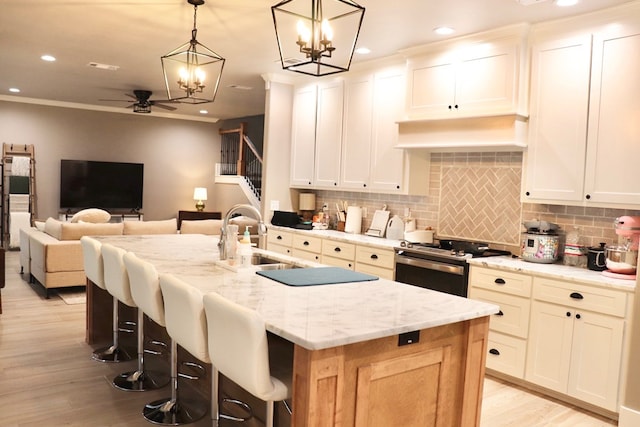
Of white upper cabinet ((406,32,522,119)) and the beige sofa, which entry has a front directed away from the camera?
the beige sofa

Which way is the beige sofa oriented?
away from the camera

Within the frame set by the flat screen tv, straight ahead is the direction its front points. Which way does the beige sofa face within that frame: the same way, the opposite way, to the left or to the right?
the opposite way

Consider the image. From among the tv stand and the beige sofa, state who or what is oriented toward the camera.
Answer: the tv stand

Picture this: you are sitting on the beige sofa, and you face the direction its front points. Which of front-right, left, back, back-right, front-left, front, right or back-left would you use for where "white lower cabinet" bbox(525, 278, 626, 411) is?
back-right

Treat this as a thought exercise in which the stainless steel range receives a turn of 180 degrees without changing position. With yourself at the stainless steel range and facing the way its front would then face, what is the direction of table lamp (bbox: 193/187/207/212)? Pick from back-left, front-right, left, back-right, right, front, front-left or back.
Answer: left

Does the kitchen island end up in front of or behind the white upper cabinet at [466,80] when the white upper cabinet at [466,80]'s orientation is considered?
in front

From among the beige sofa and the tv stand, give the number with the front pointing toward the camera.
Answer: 1

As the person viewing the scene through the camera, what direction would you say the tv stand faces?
facing the viewer

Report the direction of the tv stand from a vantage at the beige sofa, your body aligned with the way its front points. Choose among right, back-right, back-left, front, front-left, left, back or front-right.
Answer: front

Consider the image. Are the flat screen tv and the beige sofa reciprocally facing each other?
yes

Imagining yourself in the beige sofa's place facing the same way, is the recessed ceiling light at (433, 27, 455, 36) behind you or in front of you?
behind

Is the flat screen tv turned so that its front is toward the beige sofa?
yes

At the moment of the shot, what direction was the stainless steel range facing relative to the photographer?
facing the viewer and to the left of the viewer

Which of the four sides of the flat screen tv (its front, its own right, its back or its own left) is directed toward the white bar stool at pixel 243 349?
front

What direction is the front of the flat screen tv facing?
toward the camera
